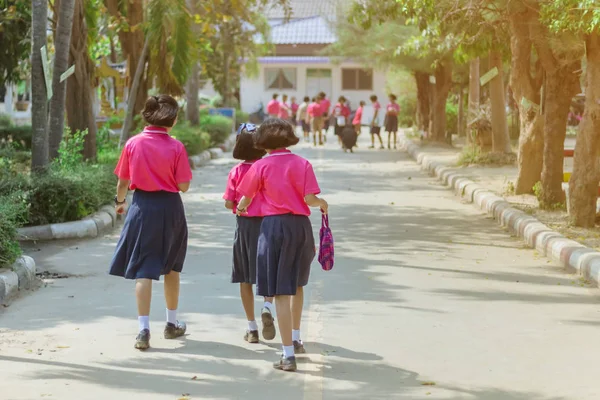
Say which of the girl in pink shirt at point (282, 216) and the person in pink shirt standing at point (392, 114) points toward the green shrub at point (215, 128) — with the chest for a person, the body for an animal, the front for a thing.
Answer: the girl in pink shirt

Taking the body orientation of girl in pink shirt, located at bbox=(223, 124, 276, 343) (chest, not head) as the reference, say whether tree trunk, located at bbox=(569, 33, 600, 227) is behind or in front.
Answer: in front

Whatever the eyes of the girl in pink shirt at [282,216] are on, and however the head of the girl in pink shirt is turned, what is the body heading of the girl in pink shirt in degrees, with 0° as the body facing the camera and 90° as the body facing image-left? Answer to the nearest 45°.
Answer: approximately 180°

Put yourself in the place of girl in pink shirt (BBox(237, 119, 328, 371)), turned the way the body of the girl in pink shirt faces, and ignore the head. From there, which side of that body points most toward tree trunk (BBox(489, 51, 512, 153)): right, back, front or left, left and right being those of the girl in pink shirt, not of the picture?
front

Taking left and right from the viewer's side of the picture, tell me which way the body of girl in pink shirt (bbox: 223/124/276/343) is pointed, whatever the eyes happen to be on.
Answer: facing away from the viewer

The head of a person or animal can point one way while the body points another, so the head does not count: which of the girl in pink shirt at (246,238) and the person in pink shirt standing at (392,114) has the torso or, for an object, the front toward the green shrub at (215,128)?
the girl in pink shirt

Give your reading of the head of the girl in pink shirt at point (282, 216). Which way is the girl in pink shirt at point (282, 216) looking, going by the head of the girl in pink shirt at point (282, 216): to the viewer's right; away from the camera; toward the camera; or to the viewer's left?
away from the camera

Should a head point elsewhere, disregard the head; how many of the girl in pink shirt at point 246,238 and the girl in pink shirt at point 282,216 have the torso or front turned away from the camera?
2

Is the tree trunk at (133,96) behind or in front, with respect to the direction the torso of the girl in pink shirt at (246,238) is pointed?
in front
